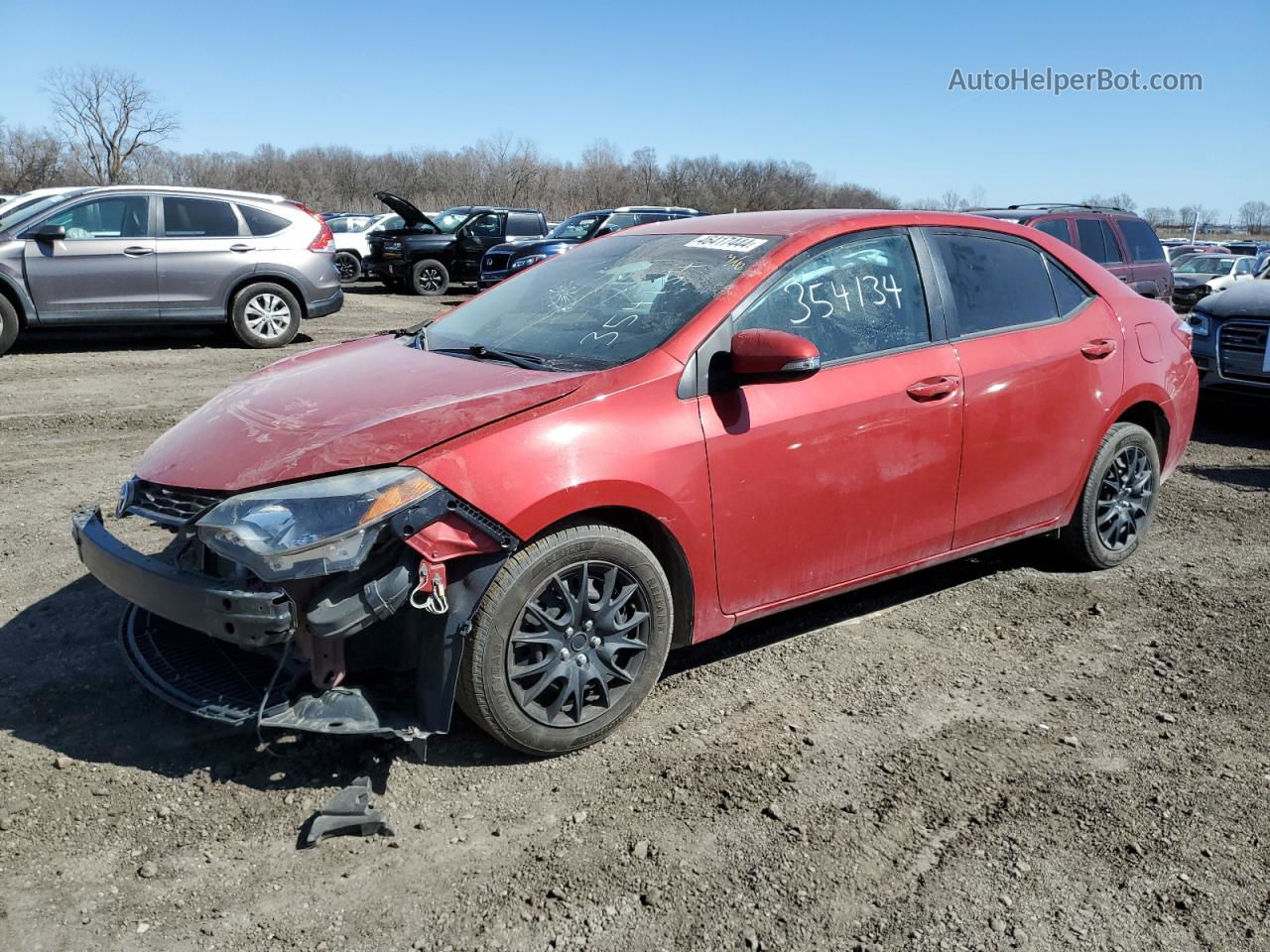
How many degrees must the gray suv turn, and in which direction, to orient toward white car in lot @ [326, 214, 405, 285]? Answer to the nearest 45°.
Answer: approximately 90° to its right

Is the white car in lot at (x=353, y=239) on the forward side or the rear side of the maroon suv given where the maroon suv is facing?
on the forward side

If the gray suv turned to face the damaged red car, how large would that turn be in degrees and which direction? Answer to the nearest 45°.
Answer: approximately 90° to its left

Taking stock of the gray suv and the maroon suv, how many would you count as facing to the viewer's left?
2

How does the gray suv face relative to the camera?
to the viewer's left

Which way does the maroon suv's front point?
to the viewer's left
